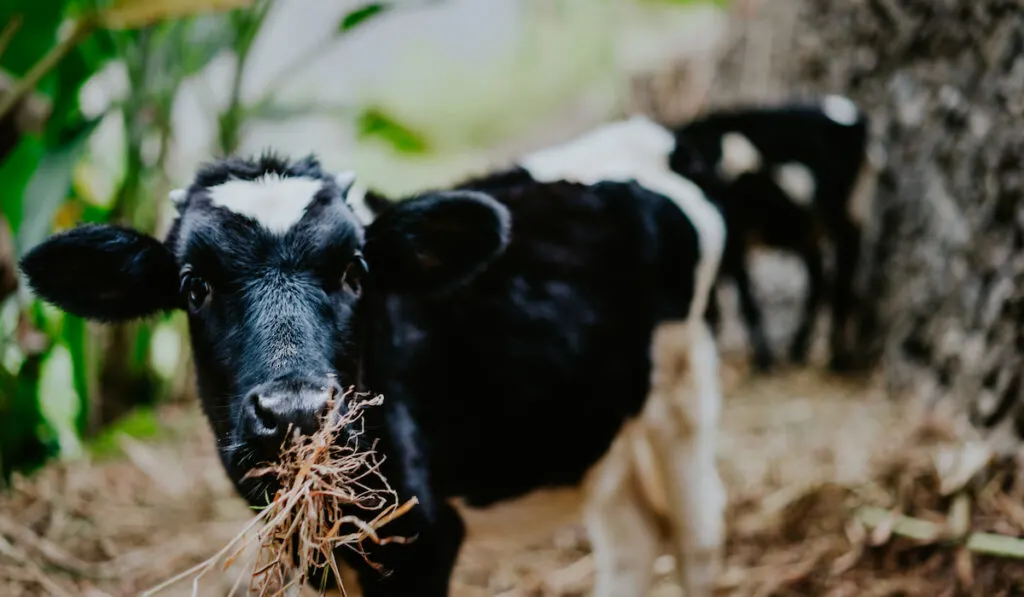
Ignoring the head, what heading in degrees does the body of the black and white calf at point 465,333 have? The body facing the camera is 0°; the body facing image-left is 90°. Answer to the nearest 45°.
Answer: approximately 45°

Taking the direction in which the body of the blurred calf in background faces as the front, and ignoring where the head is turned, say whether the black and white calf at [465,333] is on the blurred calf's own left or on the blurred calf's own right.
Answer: on the blurred calf's own left

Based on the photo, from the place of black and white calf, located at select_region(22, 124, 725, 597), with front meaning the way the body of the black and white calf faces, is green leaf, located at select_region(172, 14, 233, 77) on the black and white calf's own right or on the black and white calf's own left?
on the black and white calf's own right

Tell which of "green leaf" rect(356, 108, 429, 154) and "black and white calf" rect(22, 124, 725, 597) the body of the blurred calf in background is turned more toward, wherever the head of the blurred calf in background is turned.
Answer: the green leaf

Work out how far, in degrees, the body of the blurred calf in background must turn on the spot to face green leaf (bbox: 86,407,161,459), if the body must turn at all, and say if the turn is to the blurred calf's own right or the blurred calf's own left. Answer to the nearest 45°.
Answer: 0° — it already faces it

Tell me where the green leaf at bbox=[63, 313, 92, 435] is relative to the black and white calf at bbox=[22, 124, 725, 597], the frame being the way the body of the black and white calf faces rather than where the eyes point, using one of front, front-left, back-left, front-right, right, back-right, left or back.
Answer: right

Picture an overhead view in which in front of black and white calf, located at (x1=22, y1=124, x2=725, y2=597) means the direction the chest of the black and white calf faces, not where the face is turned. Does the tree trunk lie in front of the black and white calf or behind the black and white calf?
behind

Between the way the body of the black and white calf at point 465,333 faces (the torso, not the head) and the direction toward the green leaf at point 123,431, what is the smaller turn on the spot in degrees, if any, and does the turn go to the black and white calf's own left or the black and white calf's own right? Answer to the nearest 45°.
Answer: approximately 90° to the black and white calf's own right
